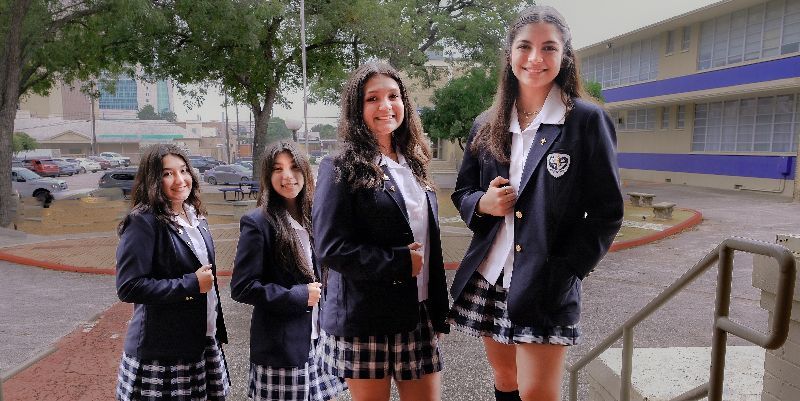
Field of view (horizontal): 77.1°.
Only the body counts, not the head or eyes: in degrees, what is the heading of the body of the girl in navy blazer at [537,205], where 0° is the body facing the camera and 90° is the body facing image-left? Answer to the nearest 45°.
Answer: approximately 45°

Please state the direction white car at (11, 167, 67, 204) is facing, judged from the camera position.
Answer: facing the viewer and to the right of the viewer

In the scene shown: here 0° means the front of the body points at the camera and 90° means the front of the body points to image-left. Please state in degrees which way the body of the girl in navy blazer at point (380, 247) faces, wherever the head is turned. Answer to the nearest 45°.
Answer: approximately 315°

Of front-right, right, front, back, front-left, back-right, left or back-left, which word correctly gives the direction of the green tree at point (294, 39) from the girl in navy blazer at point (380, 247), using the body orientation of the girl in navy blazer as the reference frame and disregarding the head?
back-left

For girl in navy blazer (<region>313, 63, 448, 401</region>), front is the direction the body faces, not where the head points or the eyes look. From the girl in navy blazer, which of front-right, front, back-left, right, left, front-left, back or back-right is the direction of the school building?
left

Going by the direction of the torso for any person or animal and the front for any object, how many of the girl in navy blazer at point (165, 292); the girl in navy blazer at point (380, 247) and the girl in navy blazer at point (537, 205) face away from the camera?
0

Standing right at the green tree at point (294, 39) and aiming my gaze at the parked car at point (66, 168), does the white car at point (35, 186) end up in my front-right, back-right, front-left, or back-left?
front-left

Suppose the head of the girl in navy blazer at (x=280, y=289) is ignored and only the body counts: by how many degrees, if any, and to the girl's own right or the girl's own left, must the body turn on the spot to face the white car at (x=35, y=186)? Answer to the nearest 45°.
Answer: approximately 180°

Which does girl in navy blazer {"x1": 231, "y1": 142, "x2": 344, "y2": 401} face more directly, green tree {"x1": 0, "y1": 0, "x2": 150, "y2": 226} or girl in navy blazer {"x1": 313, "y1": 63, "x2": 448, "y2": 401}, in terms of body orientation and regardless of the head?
the girl in navy blazer

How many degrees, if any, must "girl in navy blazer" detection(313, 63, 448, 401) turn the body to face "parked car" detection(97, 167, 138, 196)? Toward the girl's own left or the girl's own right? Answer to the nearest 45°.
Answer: approximately 180°
